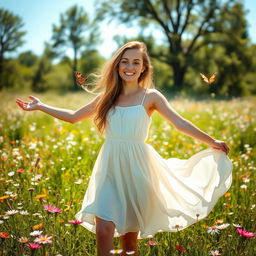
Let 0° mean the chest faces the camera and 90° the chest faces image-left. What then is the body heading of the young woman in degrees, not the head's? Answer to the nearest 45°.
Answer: approximately 0°

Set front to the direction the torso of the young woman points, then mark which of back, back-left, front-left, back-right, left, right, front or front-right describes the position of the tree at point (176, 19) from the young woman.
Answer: back

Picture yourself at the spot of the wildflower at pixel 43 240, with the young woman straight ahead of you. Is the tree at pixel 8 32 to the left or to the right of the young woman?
left

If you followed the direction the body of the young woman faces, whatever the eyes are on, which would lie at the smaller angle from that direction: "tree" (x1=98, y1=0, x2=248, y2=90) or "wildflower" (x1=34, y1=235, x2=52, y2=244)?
the wildflower

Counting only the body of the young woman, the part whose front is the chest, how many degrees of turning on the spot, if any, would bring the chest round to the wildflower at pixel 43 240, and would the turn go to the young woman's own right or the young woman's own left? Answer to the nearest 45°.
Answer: approximately 45° to the young woman's own right

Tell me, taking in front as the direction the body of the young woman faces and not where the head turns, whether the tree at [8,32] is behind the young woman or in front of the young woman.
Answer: behind
